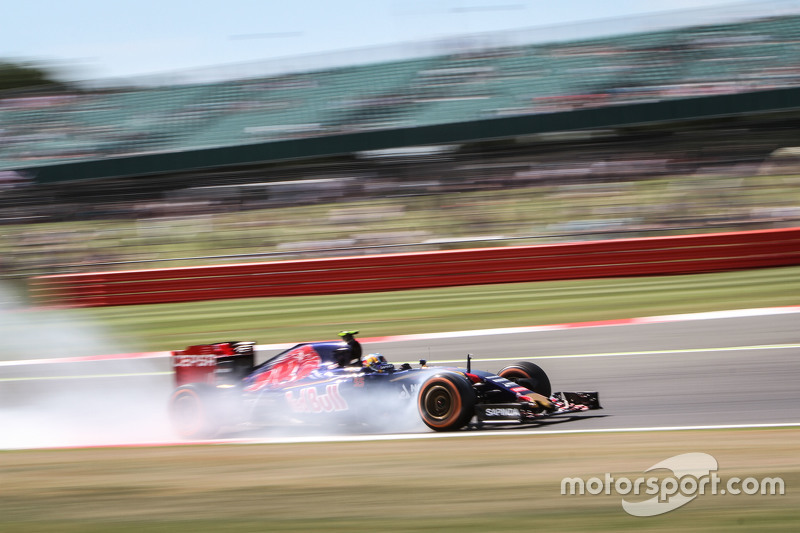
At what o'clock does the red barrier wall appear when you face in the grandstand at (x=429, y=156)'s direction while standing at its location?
The red barrier wall is roughly at 12 o'clock from the grandstand.

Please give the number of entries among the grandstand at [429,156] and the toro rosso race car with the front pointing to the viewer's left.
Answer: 0

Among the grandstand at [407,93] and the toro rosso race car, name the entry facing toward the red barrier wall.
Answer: the grandstand

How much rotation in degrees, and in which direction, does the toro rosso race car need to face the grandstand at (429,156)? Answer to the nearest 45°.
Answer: approximately 135° to its left

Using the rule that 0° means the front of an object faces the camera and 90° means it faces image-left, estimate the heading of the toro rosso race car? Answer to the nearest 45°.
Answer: approximately 315°

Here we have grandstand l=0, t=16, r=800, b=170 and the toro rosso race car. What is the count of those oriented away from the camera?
0

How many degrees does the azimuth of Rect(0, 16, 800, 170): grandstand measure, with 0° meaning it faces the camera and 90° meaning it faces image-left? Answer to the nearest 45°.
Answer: approximately 0°

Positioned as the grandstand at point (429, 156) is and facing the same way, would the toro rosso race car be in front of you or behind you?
in front

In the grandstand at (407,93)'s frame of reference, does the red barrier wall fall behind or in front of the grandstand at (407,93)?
in front

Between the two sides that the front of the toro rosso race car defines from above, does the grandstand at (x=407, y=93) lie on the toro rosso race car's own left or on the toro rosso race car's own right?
on the toro rosso race car's own left

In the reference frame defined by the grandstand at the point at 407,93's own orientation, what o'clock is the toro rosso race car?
The toro rosso race car is roughly at 12 o'clock from the grandstand.
